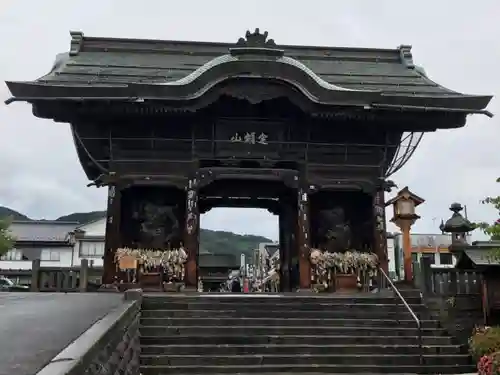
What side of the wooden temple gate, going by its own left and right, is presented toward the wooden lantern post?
left

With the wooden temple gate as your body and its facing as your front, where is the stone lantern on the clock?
The stone lantern is roughly at 9 o'clock from the wooden temple gate.

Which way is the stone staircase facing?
toward the camera

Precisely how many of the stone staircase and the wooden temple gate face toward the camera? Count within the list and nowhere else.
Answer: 2

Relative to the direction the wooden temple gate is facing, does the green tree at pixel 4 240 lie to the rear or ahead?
to the rear

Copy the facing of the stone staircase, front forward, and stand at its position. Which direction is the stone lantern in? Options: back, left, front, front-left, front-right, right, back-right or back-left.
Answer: back-left

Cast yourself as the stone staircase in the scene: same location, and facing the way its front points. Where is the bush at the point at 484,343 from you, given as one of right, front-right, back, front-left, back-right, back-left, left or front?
left

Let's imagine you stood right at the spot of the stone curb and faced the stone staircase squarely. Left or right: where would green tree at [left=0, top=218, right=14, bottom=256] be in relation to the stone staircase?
left

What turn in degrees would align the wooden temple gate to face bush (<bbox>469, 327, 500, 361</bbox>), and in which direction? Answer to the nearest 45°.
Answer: approximately 45° to its left

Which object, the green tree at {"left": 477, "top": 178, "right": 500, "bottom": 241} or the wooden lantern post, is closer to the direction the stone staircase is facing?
the green tree

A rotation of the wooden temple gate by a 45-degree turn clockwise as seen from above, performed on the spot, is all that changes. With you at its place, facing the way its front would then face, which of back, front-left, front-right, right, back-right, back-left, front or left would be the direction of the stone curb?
front-left
